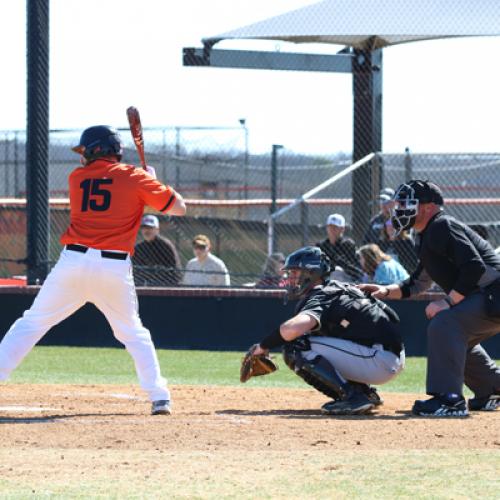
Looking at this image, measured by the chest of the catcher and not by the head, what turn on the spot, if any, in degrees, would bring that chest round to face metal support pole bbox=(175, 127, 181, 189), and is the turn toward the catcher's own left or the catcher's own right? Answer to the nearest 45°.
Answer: approximately 90° to the catcher's own right

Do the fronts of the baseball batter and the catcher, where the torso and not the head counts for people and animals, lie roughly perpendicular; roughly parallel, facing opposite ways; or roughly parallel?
roughly perpendicular

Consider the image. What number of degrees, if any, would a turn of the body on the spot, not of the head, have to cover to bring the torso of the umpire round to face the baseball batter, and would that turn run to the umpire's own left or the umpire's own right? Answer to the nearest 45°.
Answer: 0° — they already face them

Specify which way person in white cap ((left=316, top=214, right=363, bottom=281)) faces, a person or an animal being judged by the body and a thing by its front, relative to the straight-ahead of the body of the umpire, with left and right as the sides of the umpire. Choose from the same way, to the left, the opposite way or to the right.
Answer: to the left

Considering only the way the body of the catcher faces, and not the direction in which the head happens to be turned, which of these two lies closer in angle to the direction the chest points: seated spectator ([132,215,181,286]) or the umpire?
the seated spectator

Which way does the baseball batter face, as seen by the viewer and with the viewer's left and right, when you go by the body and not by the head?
facing away from the viewer

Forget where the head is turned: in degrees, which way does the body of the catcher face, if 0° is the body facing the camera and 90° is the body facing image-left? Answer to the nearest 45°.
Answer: approximately 90°

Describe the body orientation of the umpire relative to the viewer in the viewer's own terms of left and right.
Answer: facing to the left of the viewer

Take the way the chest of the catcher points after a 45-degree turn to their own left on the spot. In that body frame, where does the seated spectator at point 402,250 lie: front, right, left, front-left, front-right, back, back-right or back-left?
back-right

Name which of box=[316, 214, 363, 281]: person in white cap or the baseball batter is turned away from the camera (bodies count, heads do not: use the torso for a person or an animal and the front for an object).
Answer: the baseball batter

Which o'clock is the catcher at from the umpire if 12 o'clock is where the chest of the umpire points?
The catcher is roughly at 12 o'clock from the umpire.
